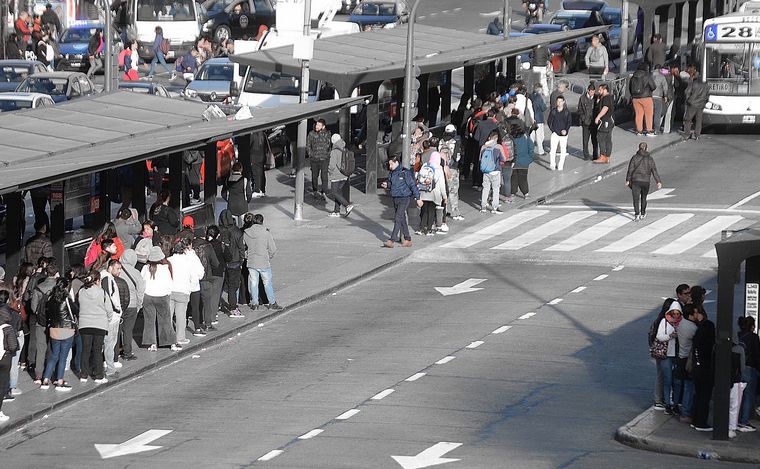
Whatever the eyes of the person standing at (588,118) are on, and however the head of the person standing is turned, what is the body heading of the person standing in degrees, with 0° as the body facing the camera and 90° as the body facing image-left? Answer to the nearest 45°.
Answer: approximately 315°

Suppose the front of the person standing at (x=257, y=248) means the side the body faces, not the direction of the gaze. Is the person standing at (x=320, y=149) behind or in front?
in front

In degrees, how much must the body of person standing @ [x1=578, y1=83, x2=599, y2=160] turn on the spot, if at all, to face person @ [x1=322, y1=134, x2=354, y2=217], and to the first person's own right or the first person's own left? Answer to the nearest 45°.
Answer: approximately 90° to the first person's own right
